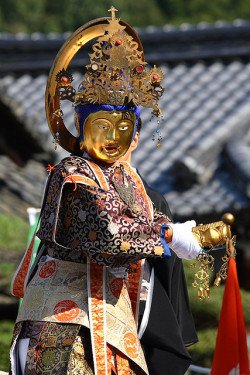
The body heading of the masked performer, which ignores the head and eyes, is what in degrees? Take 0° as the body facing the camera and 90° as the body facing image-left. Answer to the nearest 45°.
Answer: approximately 315°
